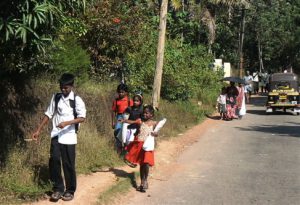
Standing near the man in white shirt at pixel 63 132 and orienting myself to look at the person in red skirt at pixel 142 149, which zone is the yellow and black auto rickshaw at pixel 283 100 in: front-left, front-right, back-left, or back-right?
front-left

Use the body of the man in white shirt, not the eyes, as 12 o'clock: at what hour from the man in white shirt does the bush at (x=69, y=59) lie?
The bush is roughly at 6 o'clock from the man in white shirt.

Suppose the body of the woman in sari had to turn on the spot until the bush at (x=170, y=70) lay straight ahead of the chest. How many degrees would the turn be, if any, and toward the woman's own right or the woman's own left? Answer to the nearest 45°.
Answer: approximately 135° to the woman's own left

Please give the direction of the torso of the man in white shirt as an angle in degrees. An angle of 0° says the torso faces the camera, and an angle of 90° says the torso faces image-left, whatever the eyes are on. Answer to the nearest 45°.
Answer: approximately 0°

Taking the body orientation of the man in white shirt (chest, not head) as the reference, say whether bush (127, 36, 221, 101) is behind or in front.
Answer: behind

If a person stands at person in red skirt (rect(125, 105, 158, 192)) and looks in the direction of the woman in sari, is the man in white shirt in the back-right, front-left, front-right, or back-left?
back-left
